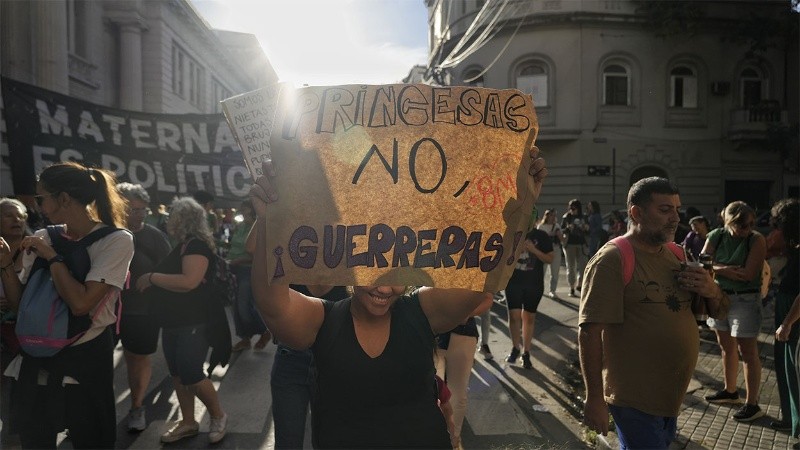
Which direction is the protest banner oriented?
toward the camera

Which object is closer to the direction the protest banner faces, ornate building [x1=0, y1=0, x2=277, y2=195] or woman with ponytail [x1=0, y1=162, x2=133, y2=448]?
the woman with ponytail

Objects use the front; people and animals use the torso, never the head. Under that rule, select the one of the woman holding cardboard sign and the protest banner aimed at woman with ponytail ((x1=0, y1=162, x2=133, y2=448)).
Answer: the protest banner

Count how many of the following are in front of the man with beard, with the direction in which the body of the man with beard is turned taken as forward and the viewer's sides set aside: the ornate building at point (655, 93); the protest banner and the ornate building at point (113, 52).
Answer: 0

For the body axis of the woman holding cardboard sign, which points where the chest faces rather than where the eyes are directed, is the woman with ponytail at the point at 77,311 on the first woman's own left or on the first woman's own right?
on the first woman's own right

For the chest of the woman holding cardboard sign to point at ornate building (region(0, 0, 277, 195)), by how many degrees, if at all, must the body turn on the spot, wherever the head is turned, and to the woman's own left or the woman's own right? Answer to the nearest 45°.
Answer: approximately 135° to the woman's own right

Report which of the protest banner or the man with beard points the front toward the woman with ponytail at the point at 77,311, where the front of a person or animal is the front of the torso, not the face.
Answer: the protest banner

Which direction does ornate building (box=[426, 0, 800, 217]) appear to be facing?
toward the camera

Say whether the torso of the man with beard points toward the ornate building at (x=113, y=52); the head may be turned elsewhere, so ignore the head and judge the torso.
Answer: no

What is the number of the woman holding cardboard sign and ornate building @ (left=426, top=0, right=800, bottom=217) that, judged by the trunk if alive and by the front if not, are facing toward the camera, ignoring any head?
2

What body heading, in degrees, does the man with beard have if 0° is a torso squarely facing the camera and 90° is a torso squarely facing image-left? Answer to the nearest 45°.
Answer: approximately 315°

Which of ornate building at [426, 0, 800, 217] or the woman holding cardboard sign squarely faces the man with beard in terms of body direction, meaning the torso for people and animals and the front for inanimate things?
the ornate building

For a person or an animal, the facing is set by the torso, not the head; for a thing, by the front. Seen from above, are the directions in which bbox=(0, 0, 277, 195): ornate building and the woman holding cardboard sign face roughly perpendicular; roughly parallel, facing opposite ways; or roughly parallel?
roughly perpendicular

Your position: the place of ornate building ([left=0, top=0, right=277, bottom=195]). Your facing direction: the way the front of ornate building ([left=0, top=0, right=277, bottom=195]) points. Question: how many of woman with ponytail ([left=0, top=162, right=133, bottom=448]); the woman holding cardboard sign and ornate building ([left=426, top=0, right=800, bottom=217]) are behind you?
0

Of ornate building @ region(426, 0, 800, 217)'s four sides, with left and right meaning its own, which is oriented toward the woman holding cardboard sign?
front

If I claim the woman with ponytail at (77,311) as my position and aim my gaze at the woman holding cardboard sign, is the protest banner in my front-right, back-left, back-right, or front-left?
back-left

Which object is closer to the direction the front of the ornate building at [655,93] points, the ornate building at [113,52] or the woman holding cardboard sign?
the woman holding cardboard sign

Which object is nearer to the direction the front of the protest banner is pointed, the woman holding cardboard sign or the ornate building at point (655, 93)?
the woman holding cardboard sign

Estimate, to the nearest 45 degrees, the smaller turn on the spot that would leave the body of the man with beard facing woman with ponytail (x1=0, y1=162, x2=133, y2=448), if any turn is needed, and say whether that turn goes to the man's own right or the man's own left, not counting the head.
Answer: approximately 135° to the man's own right
